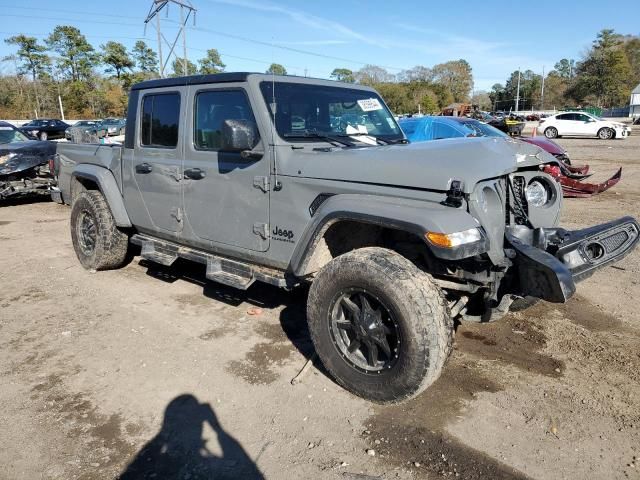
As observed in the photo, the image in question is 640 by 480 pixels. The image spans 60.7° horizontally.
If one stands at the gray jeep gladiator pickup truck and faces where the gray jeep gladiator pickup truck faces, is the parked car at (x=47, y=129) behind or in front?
behind

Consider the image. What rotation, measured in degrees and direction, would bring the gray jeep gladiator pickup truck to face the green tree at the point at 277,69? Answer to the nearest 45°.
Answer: approximately 180°

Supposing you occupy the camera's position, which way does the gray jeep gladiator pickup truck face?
facing the viewer and to the right of the viewer

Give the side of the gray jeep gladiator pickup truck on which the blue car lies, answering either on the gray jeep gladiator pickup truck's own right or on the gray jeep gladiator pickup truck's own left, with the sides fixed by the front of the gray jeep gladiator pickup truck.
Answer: on the gray jeep gladiator pickup truck's own left

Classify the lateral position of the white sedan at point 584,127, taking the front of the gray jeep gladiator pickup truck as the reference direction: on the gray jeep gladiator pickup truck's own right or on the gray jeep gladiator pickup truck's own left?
on the gray jeep gladiator pickup truck's own left
